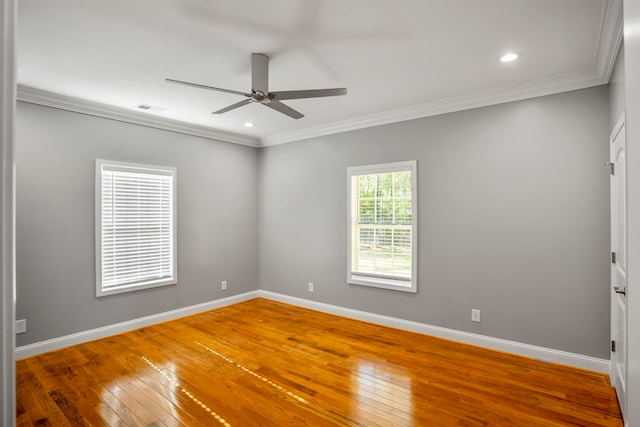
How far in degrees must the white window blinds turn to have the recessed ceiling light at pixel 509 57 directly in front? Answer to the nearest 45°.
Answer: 0° — it already faces it

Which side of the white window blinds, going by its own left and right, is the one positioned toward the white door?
front

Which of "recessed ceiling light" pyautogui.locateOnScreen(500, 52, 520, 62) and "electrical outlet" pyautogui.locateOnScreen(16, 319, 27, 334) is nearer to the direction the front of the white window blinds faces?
the recessed ceiling light

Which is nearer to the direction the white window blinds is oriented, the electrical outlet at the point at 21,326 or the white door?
the white door

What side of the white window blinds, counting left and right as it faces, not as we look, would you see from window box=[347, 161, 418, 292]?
front

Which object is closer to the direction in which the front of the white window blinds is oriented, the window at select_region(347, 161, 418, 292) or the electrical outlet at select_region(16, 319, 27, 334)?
the window

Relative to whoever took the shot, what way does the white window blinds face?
facing the viewer and to the right of the viewer
